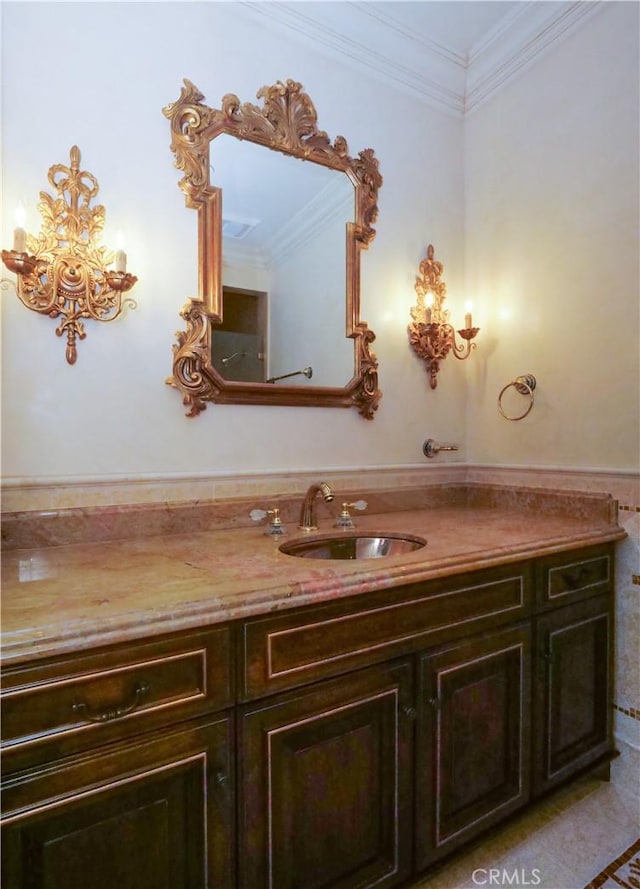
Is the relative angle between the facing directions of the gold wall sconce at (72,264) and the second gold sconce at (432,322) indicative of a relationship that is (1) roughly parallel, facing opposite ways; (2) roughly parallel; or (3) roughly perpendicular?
roughly parallel

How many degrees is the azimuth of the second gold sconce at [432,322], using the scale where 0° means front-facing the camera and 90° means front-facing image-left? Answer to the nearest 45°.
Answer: approximately 315°

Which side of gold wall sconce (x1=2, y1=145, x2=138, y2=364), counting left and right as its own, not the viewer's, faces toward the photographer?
front

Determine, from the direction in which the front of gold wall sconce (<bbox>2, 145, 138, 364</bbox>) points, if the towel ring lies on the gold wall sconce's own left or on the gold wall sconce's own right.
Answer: on the gold wall sconce's own left

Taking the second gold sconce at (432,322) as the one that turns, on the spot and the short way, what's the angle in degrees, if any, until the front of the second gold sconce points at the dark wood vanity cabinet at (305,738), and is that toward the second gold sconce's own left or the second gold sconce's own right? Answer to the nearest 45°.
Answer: approximately 45° to the second gold sconce's own right

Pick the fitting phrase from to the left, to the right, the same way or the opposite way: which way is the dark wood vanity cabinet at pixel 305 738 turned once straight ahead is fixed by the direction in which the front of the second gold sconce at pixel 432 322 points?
the same way

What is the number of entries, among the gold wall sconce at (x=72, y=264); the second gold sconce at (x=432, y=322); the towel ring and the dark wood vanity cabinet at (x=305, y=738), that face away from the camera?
0

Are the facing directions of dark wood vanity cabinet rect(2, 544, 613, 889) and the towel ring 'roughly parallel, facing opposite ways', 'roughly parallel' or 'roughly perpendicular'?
roughly perpendicular

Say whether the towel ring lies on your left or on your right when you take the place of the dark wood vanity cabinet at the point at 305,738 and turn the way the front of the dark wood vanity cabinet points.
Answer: on your left

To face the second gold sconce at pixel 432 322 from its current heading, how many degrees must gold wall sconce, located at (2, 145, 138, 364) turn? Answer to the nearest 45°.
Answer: approximately 90° to its left

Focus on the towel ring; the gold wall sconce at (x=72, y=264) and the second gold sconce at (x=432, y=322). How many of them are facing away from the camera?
0

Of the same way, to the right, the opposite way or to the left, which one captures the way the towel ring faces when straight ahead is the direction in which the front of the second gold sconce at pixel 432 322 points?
to the right

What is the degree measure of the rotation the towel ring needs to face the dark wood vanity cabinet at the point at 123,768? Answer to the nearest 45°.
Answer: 0° — it already faces it

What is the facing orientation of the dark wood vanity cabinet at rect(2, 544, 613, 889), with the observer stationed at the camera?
facing the viewer and to the right of the viewer
